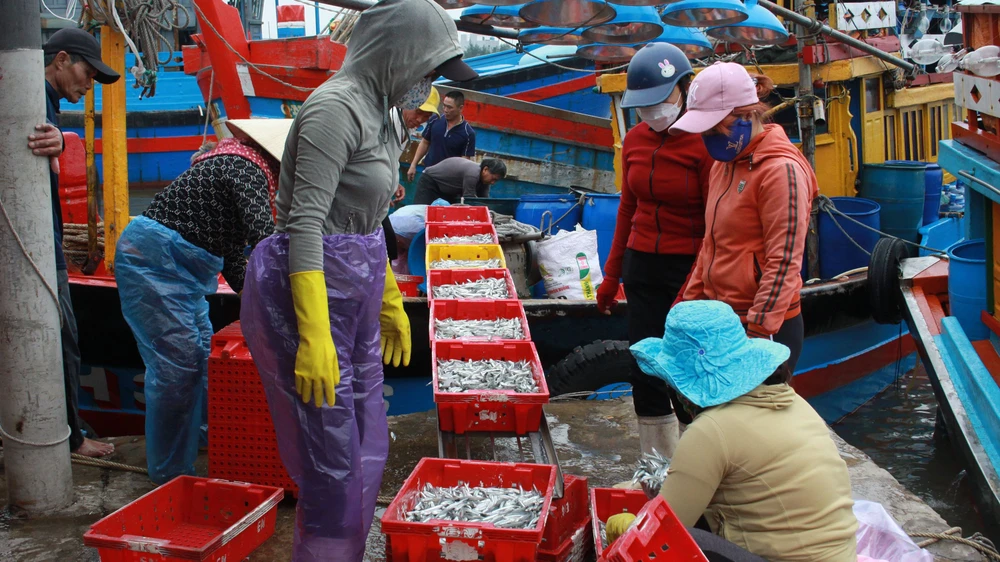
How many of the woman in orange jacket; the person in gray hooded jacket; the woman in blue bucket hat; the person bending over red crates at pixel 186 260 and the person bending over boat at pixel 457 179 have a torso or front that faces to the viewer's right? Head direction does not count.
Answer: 3

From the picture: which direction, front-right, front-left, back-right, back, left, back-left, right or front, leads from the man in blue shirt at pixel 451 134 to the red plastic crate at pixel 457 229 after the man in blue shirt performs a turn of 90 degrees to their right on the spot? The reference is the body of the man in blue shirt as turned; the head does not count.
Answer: back-left

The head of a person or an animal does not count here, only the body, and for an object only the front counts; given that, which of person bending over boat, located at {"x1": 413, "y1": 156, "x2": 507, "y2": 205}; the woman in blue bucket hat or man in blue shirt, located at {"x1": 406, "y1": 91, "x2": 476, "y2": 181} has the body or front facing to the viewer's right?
the person bending over boat

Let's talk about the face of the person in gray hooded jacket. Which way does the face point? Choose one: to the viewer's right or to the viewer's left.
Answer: to the viewer's right

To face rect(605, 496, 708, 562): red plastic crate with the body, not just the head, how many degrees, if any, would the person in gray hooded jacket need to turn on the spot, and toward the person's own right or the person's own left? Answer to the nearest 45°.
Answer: approximately 45° to the person's own right

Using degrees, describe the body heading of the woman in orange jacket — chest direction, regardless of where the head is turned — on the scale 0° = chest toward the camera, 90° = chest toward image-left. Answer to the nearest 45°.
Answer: approximately 45°

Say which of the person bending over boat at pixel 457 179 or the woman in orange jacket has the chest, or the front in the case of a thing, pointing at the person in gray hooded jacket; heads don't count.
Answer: the woman in orange jacket

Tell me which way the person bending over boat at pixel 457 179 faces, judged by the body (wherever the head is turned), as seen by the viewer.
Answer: to the viewer's right

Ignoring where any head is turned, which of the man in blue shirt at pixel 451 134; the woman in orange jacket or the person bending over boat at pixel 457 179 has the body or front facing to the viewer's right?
the person bending over boat

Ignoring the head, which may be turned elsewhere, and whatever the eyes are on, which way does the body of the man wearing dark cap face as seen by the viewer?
to the viewer's right

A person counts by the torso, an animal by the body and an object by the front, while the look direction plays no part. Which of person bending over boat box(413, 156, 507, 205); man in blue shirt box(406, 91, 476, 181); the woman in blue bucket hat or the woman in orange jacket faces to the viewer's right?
the person bending over boat

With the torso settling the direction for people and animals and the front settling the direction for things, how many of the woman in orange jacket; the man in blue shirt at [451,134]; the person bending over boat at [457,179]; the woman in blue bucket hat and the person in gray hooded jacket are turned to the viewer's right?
2

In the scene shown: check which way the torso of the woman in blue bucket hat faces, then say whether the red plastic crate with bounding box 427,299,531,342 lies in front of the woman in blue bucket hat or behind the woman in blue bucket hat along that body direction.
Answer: in front

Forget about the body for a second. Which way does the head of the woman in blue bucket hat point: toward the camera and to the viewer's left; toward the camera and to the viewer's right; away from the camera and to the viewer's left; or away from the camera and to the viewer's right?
away from the camera and to the viewer's left
